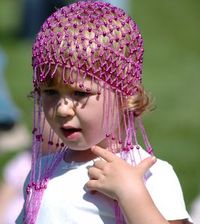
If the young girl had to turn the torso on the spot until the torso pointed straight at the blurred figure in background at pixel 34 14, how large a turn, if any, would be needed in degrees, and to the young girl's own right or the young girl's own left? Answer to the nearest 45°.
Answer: approximately 135° to the young girl's own right

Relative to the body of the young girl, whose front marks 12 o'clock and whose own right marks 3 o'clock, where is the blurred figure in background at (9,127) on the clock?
The blurred figure in background is roughly at 4 o'clock from the young girl.

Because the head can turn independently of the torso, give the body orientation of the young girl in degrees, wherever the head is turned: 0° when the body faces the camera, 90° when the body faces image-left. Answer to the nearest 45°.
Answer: approximately 45°

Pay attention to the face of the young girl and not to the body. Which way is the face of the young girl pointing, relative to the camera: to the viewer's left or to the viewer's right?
to the viewer's left
